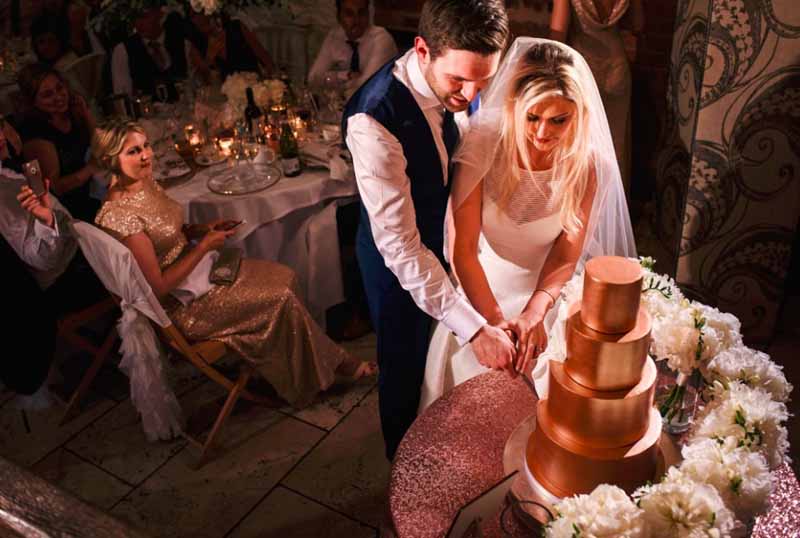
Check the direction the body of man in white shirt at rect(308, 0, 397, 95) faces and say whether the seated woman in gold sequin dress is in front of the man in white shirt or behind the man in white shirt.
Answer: in front

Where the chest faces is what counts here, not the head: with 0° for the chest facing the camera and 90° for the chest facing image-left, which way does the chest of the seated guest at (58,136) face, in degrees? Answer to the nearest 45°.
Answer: approximately 315°

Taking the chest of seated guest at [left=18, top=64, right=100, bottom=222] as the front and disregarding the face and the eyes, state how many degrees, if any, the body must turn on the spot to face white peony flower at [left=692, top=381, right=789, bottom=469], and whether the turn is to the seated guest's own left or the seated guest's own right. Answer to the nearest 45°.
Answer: approximately 45° to the seated guest's own right

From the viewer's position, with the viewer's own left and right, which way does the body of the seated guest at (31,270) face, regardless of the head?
facing to the right of the viewer

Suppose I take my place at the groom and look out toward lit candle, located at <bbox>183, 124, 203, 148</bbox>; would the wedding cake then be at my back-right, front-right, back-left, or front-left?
back-right

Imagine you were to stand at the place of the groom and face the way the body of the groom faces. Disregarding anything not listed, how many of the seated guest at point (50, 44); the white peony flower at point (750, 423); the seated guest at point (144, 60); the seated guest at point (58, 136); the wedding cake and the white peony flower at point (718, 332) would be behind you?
3

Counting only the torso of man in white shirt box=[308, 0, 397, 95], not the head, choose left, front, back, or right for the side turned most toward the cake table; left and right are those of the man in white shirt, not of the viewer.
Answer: front

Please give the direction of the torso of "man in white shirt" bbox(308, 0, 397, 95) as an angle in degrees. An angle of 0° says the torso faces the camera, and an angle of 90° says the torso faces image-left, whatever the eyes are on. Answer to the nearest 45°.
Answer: approximately 0°

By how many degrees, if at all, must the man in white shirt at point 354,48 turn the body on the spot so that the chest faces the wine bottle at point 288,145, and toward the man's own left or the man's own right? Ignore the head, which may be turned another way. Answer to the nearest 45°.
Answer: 0° — they already face it

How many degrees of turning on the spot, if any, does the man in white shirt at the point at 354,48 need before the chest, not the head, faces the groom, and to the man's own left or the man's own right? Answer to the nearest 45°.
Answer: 0° — they already face them

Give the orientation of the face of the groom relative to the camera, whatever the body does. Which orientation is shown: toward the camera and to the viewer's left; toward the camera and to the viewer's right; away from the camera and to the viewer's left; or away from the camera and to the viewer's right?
toward the camera and to the viewer's right
